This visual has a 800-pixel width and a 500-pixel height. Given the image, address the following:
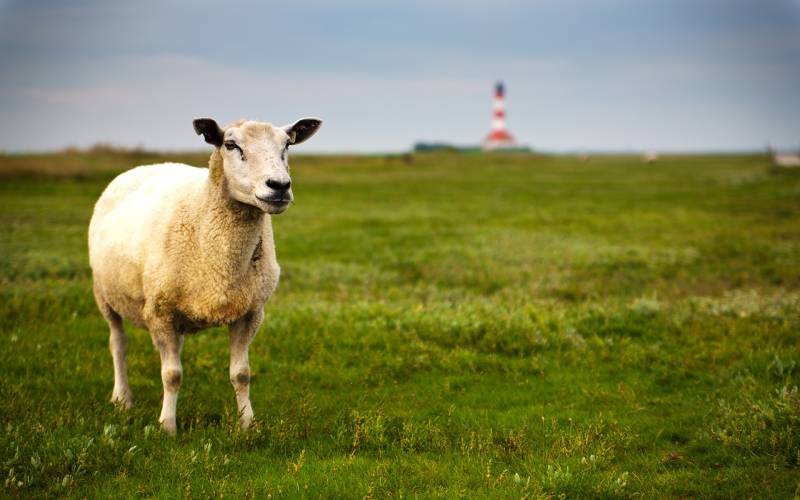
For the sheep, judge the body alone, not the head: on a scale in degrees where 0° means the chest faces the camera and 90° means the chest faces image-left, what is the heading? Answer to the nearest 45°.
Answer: approximately 315°
